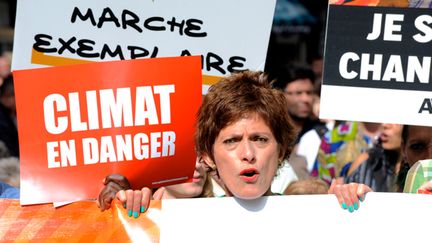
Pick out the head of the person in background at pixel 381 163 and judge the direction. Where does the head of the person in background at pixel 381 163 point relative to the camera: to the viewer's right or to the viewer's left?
to the viewer's left

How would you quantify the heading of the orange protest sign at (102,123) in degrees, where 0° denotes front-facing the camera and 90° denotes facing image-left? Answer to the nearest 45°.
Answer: approximately 0°

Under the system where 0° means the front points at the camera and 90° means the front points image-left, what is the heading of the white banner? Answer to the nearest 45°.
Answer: approximately 0°

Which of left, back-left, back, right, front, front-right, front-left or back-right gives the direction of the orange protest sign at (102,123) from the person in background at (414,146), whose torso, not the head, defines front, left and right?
front-right

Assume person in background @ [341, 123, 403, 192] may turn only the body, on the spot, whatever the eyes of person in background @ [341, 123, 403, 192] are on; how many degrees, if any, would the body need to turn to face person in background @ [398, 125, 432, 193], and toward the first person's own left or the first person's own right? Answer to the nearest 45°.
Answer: approximately 45° to the first person's own left

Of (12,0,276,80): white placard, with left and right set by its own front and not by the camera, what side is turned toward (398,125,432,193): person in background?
left

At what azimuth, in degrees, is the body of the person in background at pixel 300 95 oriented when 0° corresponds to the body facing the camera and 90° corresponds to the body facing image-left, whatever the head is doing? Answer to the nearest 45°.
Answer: approximately 315°

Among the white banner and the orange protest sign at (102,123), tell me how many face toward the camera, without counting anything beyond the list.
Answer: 2
